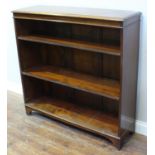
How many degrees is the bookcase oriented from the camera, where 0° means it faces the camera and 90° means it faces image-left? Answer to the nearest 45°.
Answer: approximately 45°
